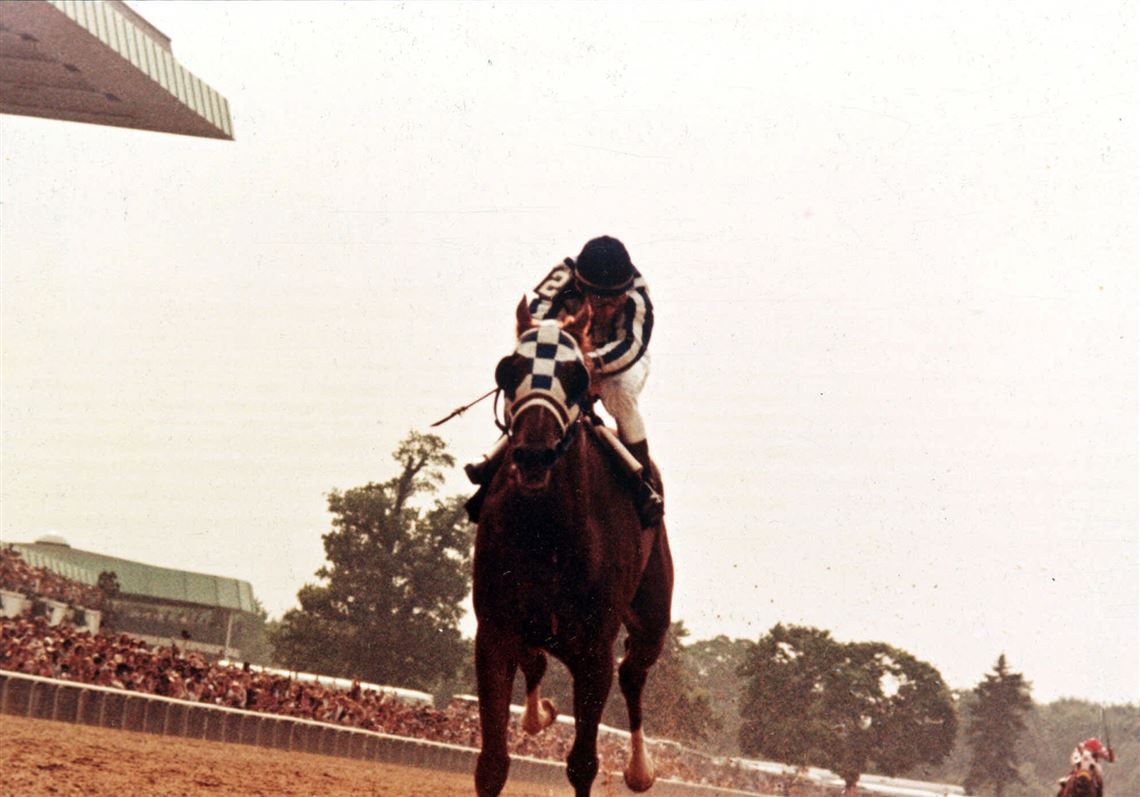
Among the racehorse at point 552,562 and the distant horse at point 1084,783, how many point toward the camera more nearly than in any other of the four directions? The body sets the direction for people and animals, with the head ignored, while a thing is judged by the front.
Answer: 2

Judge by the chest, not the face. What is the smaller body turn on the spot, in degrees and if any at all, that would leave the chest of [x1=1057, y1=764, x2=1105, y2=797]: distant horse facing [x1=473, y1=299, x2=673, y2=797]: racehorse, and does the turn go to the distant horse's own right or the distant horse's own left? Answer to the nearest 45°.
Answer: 0° — it already faces it

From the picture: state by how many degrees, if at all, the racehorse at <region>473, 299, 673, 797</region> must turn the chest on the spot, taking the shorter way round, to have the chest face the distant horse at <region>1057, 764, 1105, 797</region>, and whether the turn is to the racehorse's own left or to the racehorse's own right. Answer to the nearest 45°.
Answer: approximately 135° to the racehorse's own left

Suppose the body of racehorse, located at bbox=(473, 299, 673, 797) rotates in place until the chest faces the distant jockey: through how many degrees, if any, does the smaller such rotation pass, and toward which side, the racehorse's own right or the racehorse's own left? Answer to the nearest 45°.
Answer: approximately 135° to the racehorse's own left

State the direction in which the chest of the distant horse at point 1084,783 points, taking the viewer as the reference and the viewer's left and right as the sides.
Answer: facing the viewer

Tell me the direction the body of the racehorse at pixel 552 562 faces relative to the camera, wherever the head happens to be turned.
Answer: toward the camera

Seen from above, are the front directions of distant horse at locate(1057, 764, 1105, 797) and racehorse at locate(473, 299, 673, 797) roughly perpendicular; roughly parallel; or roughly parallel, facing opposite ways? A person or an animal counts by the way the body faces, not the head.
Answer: roughly parallel
